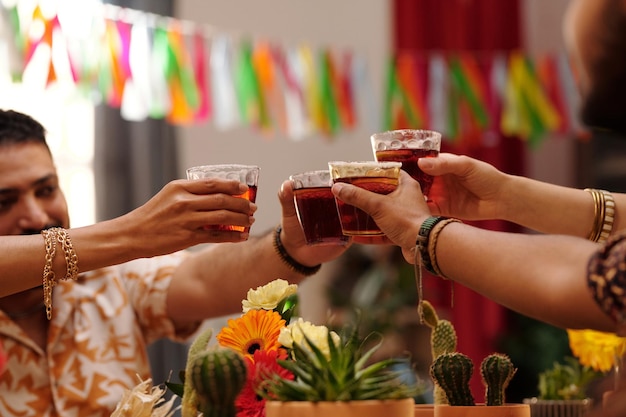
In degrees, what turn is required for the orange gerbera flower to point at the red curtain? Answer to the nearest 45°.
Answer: approximately 180°

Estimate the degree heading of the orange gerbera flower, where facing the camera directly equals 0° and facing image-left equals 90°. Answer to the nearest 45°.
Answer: approximately 0°

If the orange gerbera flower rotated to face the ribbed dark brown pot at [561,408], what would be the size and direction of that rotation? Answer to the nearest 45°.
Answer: approximately 135° to its left
